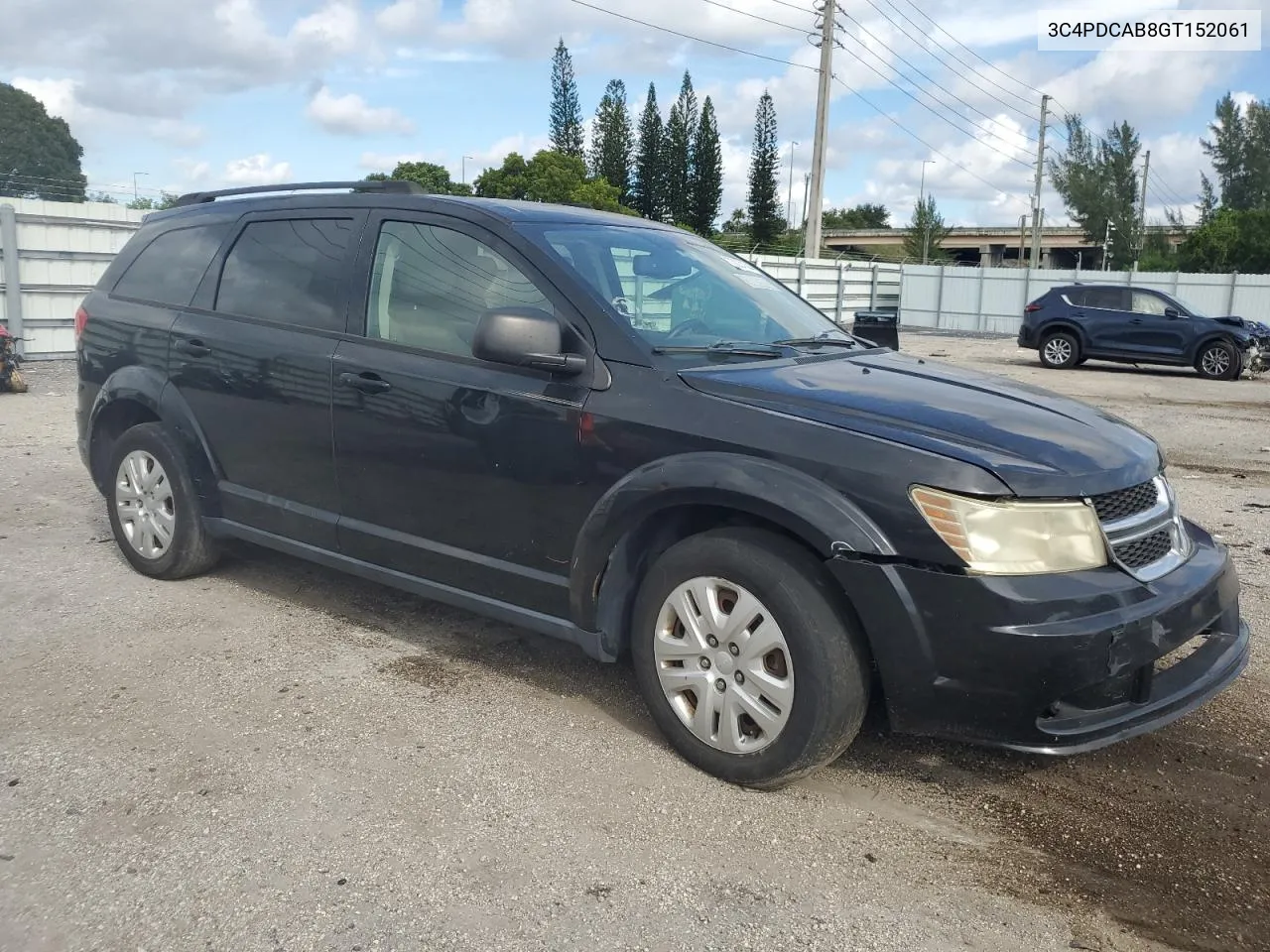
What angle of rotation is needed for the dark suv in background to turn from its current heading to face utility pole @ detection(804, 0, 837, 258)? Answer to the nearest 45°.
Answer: approximately 135° to its left

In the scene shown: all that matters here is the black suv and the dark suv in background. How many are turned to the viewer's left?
0

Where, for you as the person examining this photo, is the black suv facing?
facing the viewer and to the right of the viewer

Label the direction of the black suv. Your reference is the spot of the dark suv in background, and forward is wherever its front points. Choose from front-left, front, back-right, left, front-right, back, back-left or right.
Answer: right

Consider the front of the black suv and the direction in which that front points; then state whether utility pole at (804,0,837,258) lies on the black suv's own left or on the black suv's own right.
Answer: on the black suv's own left

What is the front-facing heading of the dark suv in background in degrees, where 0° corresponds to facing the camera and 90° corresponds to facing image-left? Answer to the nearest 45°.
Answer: approximately 270°

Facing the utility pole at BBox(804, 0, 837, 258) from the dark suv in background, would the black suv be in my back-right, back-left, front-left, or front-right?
back-left
